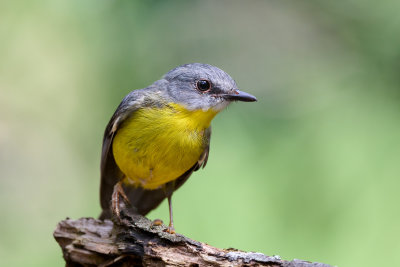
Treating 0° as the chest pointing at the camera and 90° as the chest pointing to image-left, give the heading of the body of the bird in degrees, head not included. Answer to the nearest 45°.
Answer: approximately 315°
